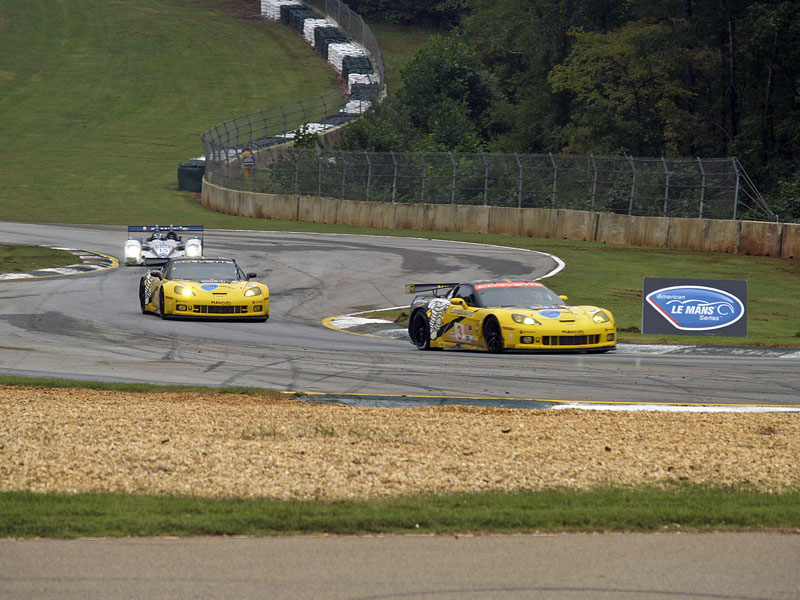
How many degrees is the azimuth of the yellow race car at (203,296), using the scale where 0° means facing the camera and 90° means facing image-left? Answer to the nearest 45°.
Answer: approximately 0°

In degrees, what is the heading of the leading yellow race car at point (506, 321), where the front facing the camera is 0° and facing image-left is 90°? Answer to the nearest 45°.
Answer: approximately 315°

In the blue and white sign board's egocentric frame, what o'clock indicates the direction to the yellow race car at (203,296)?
The yellow race car is roughly at 3 o'clock from the blue and white sign board.

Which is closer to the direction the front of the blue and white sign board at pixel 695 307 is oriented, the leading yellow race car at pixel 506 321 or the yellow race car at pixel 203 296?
the leading yellow race car

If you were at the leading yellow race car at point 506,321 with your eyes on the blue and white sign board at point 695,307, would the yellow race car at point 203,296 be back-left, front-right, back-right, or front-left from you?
back-left

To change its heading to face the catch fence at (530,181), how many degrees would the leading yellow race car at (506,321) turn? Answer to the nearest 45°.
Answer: approximately 135° to its left

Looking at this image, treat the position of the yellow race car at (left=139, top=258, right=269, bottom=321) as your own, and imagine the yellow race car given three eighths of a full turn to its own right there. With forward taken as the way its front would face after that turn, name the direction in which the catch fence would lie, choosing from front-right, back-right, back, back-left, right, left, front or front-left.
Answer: right

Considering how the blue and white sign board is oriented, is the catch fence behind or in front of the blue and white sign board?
behind

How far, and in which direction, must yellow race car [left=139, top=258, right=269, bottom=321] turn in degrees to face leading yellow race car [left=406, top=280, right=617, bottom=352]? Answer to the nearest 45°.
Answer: approximately 45° to its left

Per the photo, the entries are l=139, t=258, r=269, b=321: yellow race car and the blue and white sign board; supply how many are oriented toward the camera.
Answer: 2

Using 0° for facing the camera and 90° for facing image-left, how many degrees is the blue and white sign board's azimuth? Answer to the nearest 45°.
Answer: approximately 0°

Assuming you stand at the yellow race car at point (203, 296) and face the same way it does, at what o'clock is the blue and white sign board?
The blue and white sign board is roughly at 10 o'clock from the yellow race car.
